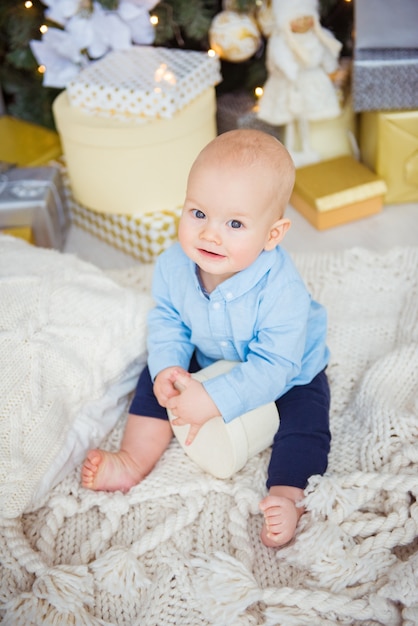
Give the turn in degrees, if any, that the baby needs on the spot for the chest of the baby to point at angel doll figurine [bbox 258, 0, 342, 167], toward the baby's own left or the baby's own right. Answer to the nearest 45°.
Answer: approximately 135° to the baby's own right

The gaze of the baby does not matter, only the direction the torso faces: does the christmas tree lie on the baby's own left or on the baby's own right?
on the baby's own right

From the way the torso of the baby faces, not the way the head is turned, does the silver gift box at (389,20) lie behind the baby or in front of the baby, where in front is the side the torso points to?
behind

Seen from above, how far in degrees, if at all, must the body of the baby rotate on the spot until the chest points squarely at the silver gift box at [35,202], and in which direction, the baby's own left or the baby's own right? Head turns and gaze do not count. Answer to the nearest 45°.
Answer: approximately 90° to the baby's own right

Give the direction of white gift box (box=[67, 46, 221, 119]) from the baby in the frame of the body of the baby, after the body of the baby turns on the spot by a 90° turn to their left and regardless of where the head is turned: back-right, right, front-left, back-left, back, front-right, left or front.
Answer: back-left

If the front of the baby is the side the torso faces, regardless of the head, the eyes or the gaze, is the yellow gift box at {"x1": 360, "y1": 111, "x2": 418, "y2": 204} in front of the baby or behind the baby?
behind

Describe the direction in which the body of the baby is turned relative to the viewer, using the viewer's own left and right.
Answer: facing the viewer and to the left of the viewer

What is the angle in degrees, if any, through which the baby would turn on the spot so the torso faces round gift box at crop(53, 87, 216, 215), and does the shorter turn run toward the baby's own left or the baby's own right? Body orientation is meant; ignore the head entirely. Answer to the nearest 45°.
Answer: approximately 135° to the baby's own right

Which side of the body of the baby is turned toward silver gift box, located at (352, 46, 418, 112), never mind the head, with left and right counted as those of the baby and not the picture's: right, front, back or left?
back

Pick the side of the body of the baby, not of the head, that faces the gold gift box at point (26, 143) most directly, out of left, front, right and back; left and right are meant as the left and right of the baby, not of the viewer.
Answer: right
